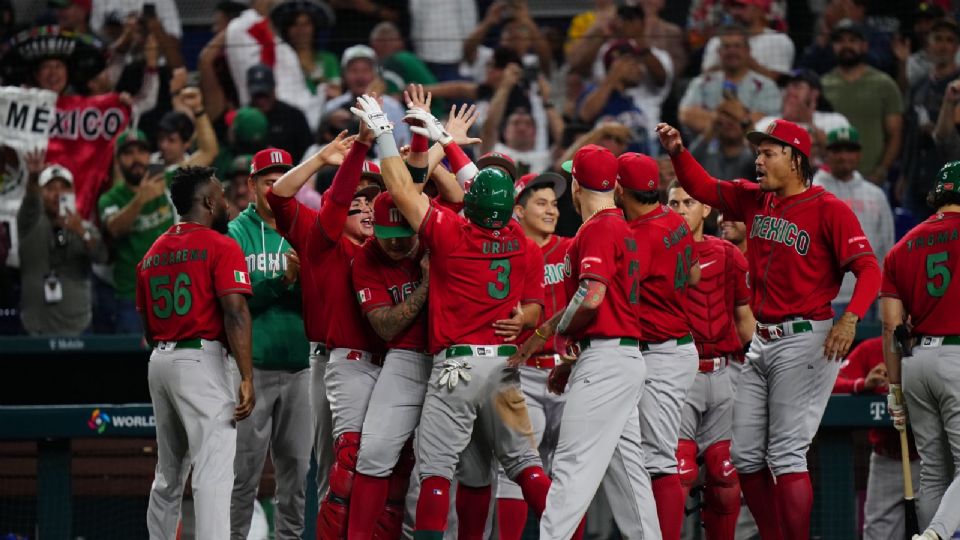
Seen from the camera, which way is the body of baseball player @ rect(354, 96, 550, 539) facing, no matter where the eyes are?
away from the camera

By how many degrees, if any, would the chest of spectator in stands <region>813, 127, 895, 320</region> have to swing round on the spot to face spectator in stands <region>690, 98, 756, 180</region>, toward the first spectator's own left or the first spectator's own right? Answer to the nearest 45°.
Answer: approximately 90° to the first spectator's own right

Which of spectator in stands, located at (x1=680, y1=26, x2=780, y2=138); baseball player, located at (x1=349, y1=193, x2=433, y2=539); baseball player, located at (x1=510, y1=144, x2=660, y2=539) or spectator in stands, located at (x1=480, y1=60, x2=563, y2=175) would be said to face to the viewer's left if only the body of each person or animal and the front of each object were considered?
baseball player, located at (x1=510, y1=144, x2=660, y2=539)

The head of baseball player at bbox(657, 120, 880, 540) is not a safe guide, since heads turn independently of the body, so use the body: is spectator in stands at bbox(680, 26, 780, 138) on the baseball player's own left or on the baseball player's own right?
on the baseball player's own right

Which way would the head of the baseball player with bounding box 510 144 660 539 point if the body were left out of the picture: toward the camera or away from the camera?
away from the camera

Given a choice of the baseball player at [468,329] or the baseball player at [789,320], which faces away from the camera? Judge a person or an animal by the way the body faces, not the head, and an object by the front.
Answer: the baseball player at [468,329]

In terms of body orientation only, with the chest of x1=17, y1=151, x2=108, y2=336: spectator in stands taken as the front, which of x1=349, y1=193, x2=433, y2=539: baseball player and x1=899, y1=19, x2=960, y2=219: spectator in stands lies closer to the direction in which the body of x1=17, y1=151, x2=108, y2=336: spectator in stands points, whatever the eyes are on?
the baseball player

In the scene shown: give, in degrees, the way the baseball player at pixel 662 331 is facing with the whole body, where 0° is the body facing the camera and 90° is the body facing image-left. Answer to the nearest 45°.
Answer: approximately 135°
